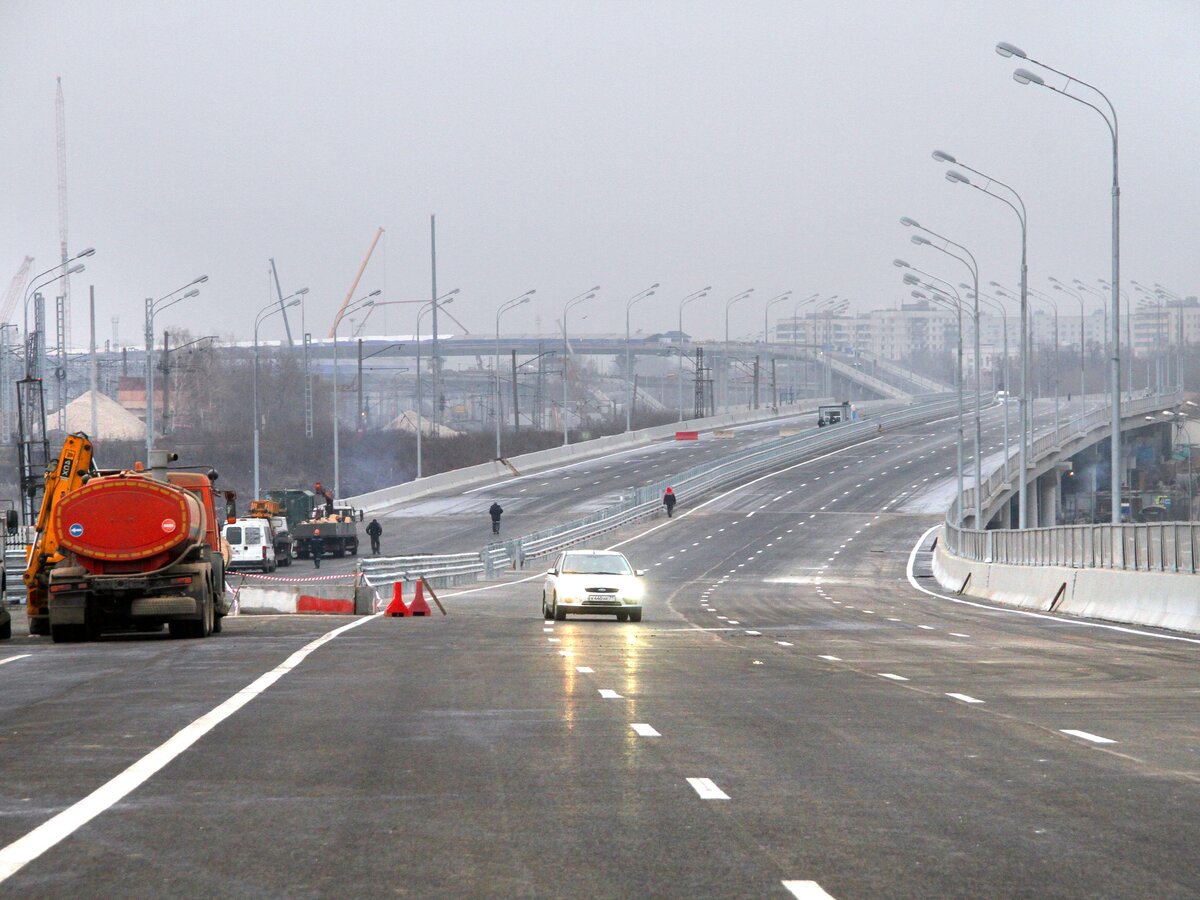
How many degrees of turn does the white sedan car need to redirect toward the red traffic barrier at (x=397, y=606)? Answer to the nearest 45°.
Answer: approximately 135° to its right

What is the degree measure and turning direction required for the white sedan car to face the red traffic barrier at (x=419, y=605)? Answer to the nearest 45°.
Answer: approximately 135° to its right

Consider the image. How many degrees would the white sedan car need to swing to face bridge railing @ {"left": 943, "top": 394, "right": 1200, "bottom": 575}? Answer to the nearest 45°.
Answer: approximately 90° to its left

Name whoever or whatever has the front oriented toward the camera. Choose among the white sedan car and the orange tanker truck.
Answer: the white sedan car

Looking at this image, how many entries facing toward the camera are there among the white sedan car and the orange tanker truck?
1

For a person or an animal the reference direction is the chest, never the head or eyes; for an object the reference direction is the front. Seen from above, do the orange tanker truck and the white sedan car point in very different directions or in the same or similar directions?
very different directions

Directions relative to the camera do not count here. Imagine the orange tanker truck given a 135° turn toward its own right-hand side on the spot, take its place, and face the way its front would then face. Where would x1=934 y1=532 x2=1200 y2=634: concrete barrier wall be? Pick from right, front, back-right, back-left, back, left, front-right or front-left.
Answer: front-left

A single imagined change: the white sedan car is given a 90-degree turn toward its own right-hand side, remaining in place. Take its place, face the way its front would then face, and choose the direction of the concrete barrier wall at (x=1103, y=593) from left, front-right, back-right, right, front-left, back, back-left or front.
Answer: back

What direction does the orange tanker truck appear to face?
away from the camera

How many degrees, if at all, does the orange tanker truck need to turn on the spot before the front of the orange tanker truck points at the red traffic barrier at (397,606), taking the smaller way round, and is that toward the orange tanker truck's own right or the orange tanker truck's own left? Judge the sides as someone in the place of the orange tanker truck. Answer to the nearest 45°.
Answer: approximately 45° to the orange tanker truck's own right

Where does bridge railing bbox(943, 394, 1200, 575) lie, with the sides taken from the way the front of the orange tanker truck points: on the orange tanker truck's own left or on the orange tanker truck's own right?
on the orange tanker truck's own right

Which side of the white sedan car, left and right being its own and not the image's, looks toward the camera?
front

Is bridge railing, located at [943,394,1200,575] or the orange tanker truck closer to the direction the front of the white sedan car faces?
the orange tanker truck
